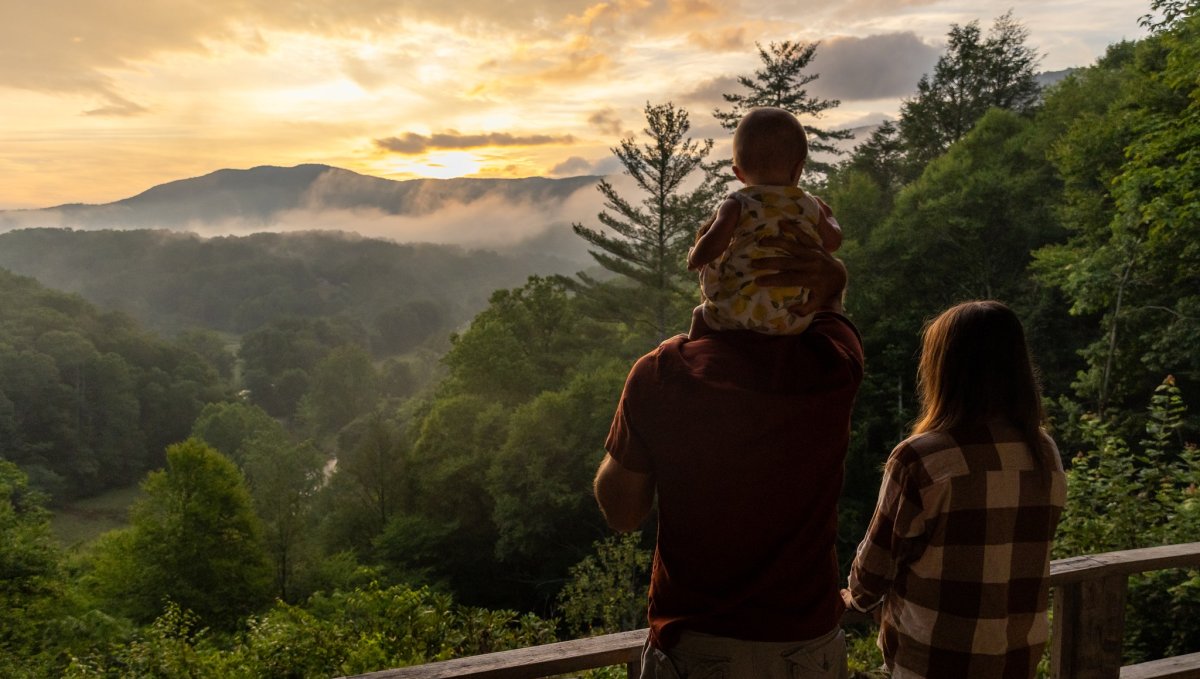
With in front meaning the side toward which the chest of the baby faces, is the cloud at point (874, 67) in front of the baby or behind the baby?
in front

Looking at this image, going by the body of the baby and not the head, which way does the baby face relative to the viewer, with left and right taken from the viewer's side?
facing away from the viewer

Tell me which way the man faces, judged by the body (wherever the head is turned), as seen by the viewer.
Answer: away from the camera

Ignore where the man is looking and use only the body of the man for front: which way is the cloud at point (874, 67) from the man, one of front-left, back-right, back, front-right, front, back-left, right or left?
front

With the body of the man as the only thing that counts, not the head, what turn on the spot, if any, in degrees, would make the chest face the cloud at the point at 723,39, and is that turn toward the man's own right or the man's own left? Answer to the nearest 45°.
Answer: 0° — they already face it

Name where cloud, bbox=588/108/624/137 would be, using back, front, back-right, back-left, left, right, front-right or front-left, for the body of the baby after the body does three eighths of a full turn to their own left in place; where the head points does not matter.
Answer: back-right

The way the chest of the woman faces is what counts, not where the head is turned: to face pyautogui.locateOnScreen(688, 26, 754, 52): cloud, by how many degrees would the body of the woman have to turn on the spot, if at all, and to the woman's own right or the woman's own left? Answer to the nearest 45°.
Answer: approximately 45° to the woman's own right

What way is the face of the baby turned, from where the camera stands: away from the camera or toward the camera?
away from the camera

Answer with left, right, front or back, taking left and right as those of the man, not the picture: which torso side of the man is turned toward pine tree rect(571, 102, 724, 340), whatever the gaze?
front

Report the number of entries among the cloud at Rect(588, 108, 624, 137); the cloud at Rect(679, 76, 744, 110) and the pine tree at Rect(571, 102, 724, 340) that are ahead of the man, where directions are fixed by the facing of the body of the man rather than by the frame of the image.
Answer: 3

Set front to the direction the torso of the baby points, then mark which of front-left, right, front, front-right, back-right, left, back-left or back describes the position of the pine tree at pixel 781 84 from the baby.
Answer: front

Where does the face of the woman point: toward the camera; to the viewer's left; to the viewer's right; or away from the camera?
away from the camera

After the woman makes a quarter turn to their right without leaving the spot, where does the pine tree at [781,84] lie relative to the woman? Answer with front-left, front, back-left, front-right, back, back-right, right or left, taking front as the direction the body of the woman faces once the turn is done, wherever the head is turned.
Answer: front-left

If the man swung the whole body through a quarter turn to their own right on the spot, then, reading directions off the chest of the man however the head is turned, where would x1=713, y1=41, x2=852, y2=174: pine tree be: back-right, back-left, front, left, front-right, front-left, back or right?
left

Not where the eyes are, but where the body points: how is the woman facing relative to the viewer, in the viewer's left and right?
facing away from the viewer and to the left of the viewer

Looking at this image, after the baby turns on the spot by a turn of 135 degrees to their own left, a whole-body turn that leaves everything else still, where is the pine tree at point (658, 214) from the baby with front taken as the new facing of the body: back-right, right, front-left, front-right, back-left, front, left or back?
back-right

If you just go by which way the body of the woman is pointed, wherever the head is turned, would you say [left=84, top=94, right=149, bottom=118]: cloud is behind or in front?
in front
